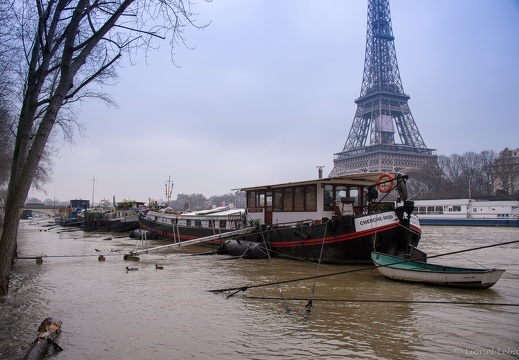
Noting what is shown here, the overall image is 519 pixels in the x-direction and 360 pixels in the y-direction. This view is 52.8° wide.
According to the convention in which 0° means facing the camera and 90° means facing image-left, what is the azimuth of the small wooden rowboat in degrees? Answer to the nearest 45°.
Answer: approximately 135°

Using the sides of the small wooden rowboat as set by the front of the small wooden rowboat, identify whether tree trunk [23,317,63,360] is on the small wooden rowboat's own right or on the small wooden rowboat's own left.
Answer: on the small wooden rowboat's own left
